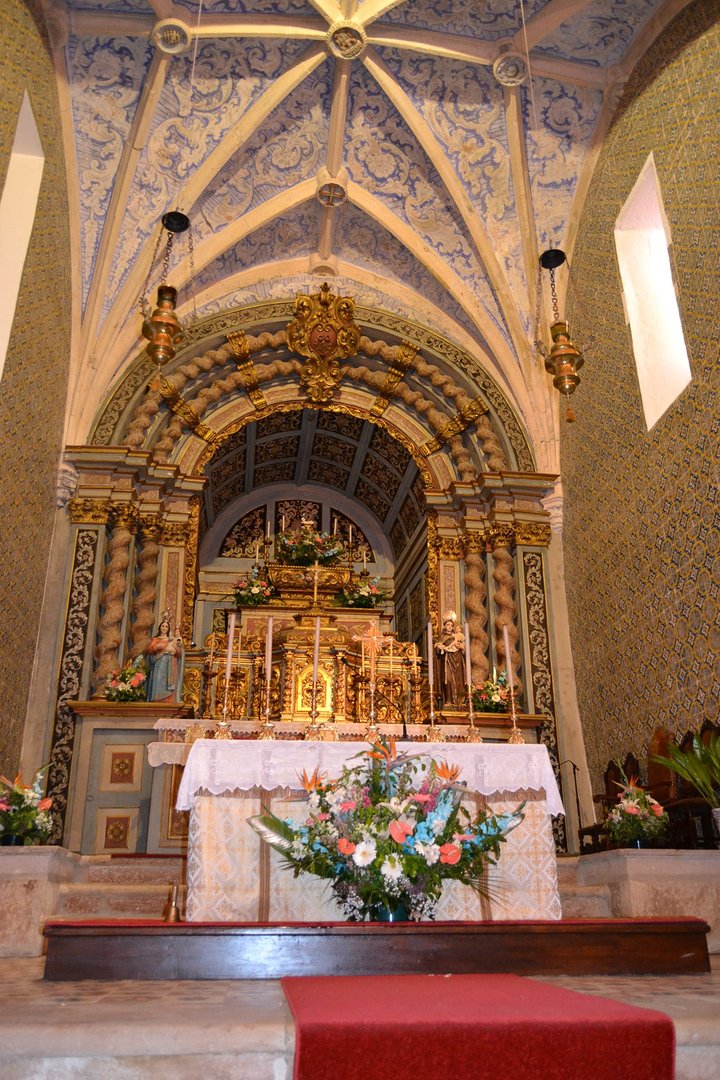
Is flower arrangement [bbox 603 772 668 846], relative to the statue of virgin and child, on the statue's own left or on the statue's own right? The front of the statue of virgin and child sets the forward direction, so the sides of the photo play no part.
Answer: on the statue's own left

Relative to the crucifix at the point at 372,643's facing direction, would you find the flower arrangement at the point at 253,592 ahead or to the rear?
to the rear

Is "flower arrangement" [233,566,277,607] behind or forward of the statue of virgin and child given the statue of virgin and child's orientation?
behind

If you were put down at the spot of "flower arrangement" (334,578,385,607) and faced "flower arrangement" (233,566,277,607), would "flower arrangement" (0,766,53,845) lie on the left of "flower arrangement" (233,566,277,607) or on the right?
left

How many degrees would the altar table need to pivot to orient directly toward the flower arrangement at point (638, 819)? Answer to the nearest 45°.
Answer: approximately 135° to its left

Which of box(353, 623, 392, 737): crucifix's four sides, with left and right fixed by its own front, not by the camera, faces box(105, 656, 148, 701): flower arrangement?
right

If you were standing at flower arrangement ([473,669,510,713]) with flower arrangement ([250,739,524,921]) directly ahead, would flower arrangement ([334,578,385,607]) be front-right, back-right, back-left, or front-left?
back-right

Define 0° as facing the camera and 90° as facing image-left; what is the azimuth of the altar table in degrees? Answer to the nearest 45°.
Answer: approximately 0°

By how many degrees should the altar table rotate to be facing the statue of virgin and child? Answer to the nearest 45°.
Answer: approximately 135° to its right

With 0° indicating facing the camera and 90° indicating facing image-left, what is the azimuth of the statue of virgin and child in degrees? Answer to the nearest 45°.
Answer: approximately 0°

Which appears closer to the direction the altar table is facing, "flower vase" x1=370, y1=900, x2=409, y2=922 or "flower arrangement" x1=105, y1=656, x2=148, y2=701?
the flower vase
